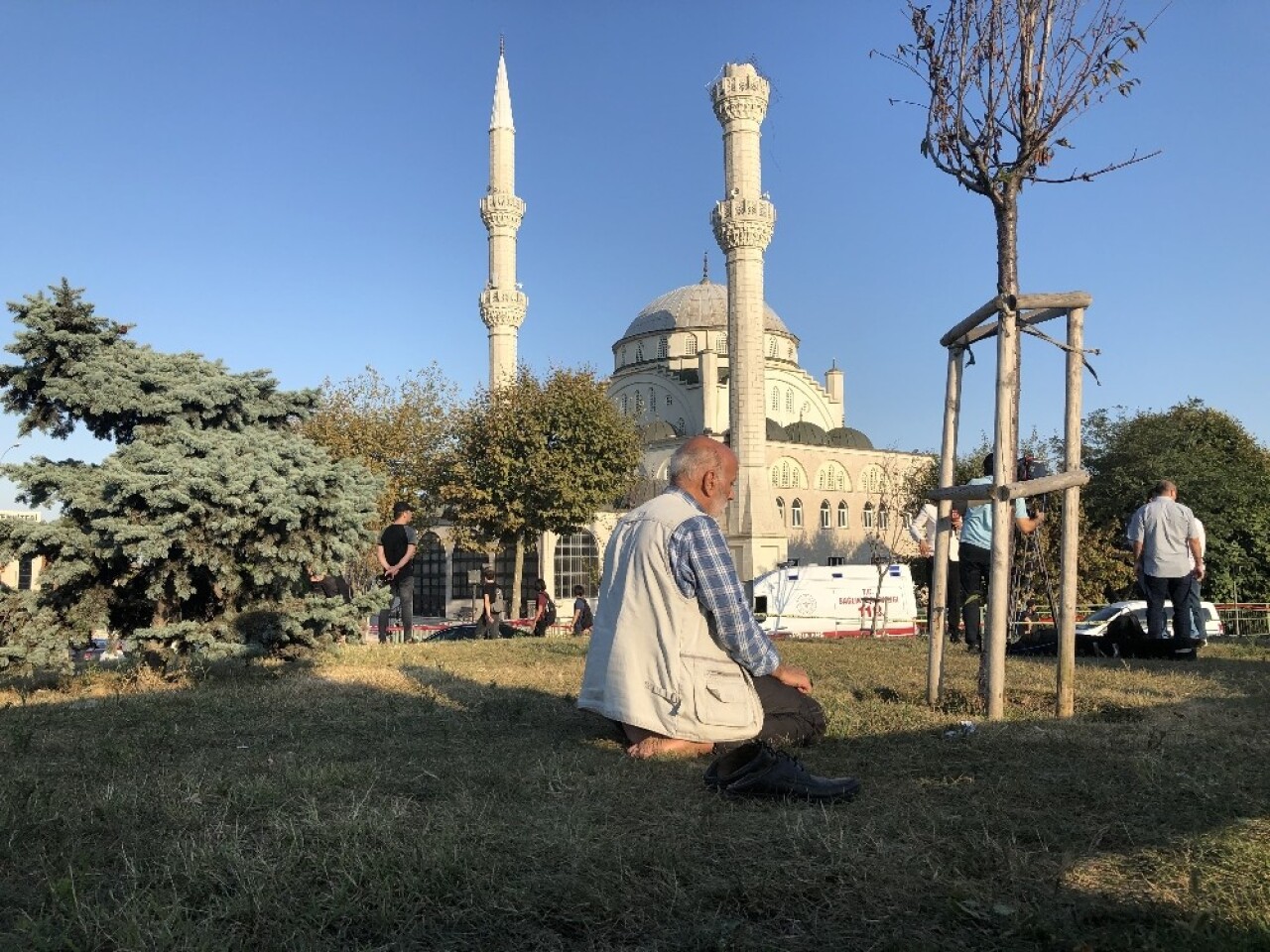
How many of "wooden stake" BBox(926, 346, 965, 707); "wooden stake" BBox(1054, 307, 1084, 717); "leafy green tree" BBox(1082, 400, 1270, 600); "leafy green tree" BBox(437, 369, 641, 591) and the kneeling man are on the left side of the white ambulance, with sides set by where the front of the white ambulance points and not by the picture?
3

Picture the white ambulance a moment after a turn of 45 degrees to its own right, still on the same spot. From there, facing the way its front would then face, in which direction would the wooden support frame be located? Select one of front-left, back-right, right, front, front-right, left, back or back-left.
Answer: back-left

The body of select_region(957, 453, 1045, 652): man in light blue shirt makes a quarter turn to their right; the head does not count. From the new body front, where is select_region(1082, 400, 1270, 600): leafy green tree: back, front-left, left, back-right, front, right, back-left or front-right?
back-left

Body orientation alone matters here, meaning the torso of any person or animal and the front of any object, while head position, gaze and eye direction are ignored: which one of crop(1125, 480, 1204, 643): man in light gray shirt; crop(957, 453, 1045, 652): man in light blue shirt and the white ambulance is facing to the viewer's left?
the white ambulance

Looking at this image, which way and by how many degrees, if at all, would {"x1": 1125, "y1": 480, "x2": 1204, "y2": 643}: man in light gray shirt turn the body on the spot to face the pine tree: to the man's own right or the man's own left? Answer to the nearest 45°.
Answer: approximately 135° to the man's own left

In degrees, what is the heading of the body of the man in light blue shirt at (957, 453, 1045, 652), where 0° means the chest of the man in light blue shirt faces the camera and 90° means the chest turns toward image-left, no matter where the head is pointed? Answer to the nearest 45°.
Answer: approximately 225°

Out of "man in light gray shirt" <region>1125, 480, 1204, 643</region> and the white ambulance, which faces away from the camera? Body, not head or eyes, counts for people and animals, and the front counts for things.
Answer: the man in light gray shirt

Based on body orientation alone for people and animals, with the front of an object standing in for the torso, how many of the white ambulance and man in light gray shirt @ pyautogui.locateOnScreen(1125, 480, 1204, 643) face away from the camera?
1

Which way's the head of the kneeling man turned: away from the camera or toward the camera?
away from the camera

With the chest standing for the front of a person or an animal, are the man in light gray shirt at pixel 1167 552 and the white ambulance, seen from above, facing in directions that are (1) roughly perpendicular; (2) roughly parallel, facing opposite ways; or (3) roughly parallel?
roughly perpendicular

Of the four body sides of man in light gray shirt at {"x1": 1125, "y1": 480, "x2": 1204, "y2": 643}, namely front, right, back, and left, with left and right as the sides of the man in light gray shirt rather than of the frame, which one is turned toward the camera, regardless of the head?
back

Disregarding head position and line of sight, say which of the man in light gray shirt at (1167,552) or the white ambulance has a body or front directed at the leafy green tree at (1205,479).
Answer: the man in light gray shirt

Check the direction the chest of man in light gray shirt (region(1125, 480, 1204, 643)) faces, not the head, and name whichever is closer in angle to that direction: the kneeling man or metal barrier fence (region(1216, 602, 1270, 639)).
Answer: the metal barrier fence

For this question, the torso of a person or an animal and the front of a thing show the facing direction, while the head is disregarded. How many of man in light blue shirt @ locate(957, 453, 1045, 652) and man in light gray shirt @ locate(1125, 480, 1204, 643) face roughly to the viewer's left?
0
